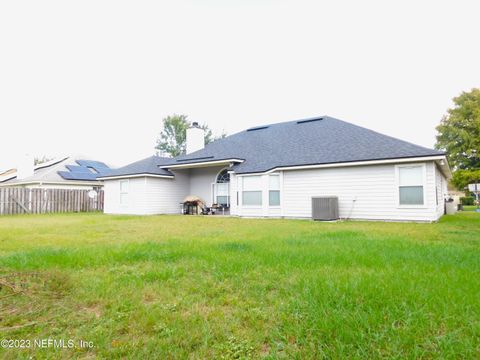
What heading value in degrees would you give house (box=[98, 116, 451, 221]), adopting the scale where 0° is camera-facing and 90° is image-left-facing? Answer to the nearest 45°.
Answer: approximately 180°

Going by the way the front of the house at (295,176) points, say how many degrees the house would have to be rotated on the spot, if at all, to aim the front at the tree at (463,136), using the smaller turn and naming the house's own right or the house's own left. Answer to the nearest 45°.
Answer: approximately 45° to the house's own right

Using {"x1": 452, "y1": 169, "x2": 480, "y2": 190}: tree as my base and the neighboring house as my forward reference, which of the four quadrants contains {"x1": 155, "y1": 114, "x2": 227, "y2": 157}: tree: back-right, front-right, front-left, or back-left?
front-right

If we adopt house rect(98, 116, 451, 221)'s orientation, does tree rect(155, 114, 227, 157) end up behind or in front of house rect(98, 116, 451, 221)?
in front

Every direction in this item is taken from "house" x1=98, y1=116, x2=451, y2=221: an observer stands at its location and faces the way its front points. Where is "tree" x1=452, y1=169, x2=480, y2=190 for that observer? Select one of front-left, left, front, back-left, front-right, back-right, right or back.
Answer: front-right

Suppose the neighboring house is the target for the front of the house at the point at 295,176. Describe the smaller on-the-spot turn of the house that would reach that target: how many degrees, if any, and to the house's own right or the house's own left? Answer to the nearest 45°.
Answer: approximately 45° to the house's own left

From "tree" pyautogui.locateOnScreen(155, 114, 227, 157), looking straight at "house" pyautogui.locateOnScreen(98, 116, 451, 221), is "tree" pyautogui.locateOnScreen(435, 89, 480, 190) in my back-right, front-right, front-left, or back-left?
front-left
